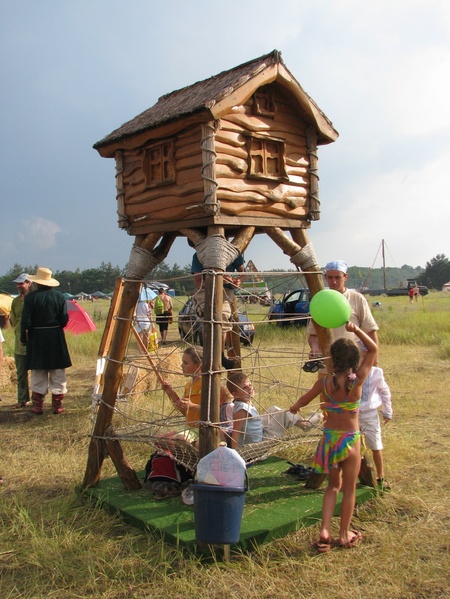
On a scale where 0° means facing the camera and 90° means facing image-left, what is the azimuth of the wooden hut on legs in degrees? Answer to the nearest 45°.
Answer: approximately 315°

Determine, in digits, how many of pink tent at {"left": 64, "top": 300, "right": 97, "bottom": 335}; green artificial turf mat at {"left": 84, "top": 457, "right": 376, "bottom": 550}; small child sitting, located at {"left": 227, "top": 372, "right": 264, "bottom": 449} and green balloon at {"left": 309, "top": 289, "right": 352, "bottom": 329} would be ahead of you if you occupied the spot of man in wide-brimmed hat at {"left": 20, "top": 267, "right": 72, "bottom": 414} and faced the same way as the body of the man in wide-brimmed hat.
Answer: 1

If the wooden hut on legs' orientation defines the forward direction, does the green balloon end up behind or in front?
in front

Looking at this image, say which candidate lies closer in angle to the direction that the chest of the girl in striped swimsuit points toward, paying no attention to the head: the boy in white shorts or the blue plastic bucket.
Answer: the boy in white shorts

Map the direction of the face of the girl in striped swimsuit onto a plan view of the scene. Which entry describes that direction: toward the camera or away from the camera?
away from the camera

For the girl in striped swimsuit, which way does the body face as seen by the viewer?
away from the camera

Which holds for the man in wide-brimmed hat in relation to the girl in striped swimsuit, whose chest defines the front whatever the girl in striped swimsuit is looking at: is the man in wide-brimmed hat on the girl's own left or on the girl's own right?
on the girl's own left

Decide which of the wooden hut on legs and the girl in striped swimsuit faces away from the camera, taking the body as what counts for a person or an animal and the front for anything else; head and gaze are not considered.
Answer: the girl in striped swimsuit

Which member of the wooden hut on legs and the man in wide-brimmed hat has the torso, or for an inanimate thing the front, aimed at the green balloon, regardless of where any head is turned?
the wooden hut on legs
